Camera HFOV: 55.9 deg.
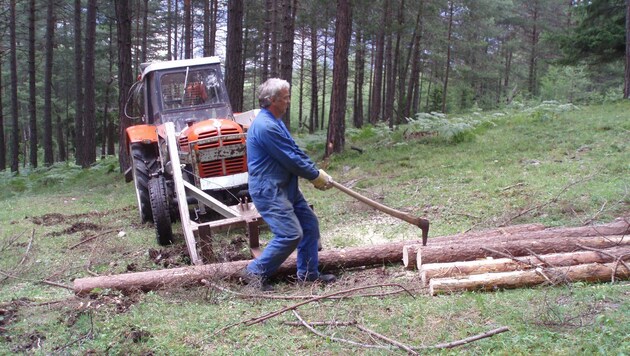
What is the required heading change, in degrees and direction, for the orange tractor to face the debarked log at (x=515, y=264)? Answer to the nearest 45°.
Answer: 0° — it already faces it

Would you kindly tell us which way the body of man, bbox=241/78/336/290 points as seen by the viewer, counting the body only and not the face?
to the viewer's right

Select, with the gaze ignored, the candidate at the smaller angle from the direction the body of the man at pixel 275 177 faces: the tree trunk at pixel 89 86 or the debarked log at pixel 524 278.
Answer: the debarked log

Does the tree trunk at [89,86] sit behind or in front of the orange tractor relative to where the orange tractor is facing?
behind

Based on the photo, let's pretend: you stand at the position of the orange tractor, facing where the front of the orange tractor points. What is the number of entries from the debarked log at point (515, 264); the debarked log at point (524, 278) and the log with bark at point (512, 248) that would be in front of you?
3

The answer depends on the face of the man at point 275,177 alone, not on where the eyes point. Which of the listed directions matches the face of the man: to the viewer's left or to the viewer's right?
to the viewer's right

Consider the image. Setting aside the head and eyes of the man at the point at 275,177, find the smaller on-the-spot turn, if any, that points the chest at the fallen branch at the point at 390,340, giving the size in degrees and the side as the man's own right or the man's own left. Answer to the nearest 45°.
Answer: approximately 45° to the man's own right

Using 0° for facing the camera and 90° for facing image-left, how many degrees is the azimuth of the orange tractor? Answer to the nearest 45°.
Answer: approximately 315°

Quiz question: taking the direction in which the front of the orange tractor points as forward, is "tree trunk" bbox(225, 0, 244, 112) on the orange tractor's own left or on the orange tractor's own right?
on the orange tractor's own left

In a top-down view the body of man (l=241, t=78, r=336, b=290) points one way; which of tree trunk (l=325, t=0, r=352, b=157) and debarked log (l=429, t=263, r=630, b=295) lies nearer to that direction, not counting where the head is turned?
the debarked log

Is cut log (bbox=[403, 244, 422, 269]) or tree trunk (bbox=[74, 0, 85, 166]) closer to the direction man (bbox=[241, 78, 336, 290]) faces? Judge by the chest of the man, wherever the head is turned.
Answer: the cut log
